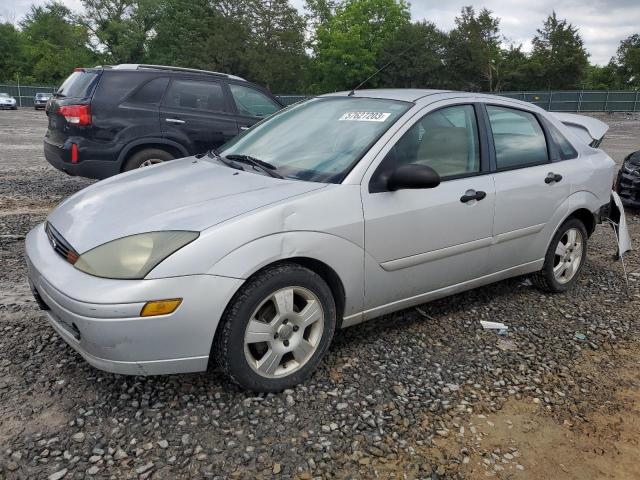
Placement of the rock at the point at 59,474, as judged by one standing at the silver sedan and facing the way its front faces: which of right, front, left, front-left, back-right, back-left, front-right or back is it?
front

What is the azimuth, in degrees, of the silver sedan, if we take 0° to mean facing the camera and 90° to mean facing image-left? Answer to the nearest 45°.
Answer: approximately 45°

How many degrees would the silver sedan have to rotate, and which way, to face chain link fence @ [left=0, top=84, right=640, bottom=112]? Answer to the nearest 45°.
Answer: approximately 180°

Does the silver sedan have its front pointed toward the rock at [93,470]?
yes

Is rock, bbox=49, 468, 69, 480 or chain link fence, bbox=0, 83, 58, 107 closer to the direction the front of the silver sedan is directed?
the rock

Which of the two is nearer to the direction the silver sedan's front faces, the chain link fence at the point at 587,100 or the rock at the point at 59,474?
the rock

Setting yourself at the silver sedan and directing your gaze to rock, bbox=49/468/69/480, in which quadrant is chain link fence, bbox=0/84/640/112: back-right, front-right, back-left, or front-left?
back-right

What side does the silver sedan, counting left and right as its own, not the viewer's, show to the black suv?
right

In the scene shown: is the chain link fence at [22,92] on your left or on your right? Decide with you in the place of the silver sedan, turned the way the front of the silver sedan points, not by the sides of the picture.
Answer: on your right

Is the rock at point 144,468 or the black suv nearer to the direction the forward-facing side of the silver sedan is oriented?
the rock

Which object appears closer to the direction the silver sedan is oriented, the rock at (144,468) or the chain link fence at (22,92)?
the rock

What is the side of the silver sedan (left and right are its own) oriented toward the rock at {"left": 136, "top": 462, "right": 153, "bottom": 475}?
front
